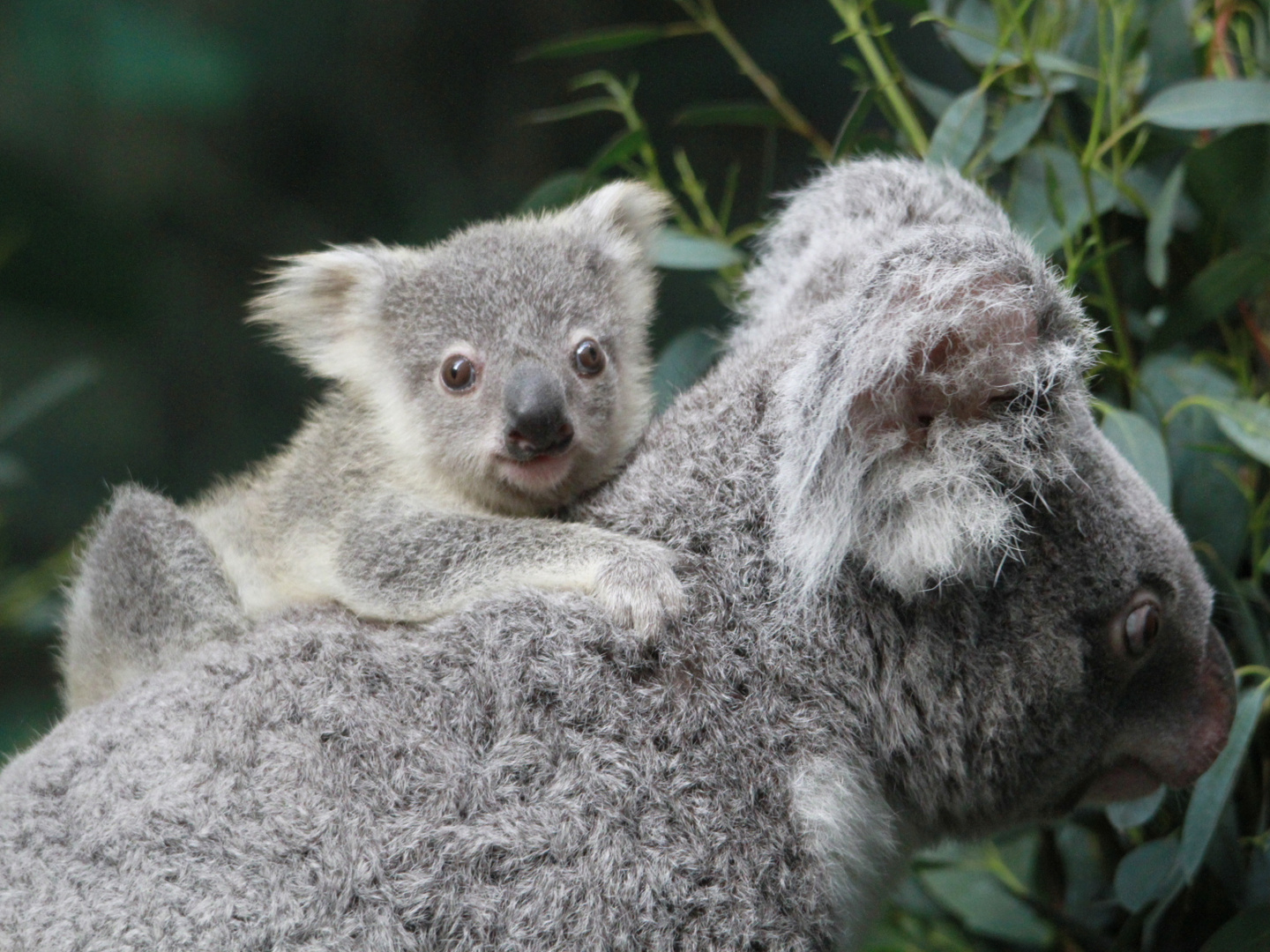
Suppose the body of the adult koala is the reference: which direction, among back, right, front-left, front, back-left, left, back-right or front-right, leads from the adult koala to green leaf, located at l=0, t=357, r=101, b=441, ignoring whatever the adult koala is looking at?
back-left

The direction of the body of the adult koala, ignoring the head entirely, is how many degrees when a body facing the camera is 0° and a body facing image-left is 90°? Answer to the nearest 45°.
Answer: approximately 270°
